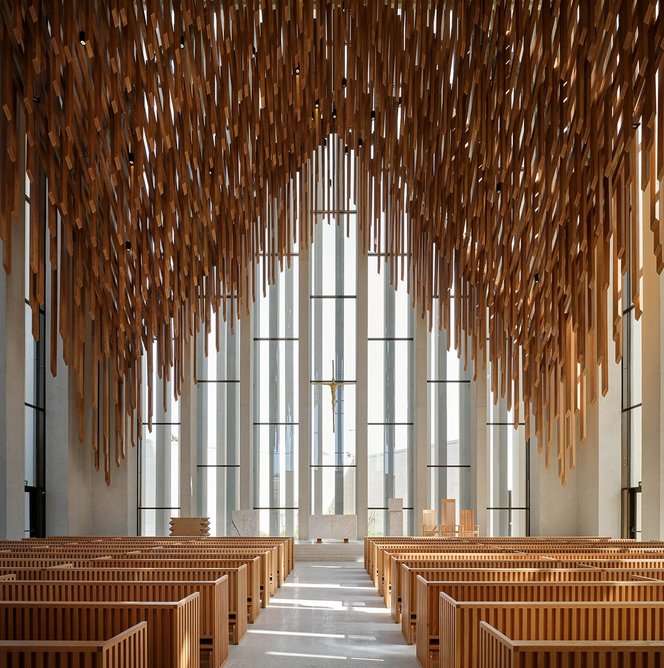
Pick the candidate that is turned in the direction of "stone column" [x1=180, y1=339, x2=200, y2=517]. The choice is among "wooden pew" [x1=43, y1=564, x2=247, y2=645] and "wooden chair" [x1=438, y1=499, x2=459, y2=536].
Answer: the wooden pew

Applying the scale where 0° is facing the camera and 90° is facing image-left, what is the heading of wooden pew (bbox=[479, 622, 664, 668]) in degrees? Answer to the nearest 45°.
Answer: approximately 180°

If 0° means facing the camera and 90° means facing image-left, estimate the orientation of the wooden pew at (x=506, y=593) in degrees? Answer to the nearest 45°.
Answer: approximately 180°

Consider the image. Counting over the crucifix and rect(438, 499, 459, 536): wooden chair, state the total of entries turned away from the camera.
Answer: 0

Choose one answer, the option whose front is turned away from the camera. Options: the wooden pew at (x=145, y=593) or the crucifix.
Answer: the wooden pew

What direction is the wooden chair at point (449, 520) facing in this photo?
toward the camera

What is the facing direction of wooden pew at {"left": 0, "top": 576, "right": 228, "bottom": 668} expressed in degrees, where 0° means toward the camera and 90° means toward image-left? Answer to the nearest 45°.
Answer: approximately 180°

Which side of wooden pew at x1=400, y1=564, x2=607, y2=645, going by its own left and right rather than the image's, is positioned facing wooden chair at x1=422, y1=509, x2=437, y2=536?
front

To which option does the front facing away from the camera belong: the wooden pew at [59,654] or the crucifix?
the wooden pew

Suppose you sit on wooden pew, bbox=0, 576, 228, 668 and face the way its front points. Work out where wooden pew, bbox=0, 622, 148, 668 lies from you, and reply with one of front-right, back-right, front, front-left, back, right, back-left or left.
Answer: back

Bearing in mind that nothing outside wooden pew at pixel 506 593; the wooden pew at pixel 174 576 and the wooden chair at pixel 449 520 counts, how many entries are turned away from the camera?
2

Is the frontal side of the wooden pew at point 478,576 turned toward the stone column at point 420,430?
yes

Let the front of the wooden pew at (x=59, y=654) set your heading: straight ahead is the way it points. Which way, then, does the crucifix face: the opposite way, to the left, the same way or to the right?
the opposite way

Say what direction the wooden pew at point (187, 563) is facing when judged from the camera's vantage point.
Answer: facing away from the viewer

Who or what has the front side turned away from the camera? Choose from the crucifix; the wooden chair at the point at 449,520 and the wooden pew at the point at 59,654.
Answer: the wooden pew
